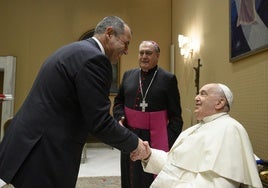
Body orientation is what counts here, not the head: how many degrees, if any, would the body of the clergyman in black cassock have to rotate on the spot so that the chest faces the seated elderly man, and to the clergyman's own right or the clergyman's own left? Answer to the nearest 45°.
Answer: approximately 90° to the clergyman's own left

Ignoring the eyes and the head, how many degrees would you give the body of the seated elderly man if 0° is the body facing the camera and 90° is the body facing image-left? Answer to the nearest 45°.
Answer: approximately 90°

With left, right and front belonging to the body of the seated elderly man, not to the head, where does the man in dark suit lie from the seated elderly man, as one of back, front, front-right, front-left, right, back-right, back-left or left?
front-left

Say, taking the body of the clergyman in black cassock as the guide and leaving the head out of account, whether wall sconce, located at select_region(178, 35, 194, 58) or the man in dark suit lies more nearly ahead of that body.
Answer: the man in dark suit

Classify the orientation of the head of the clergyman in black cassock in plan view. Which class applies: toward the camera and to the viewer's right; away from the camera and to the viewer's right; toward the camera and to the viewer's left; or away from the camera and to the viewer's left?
toward the camera and to the viewer's left

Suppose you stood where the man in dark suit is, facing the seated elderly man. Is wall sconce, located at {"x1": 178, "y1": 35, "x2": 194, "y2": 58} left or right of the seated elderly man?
left

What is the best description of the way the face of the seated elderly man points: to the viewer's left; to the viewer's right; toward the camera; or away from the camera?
to the viewer's left

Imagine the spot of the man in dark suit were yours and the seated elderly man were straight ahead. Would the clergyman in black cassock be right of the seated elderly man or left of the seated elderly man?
left

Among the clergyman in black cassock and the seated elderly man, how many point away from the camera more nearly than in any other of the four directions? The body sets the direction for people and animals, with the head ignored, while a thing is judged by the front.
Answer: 0

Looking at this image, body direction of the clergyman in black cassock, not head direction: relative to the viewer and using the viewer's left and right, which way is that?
facing the viewer and to the left of the viewer

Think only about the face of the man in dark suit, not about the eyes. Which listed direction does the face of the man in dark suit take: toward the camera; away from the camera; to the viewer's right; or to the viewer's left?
to the viewer's right
